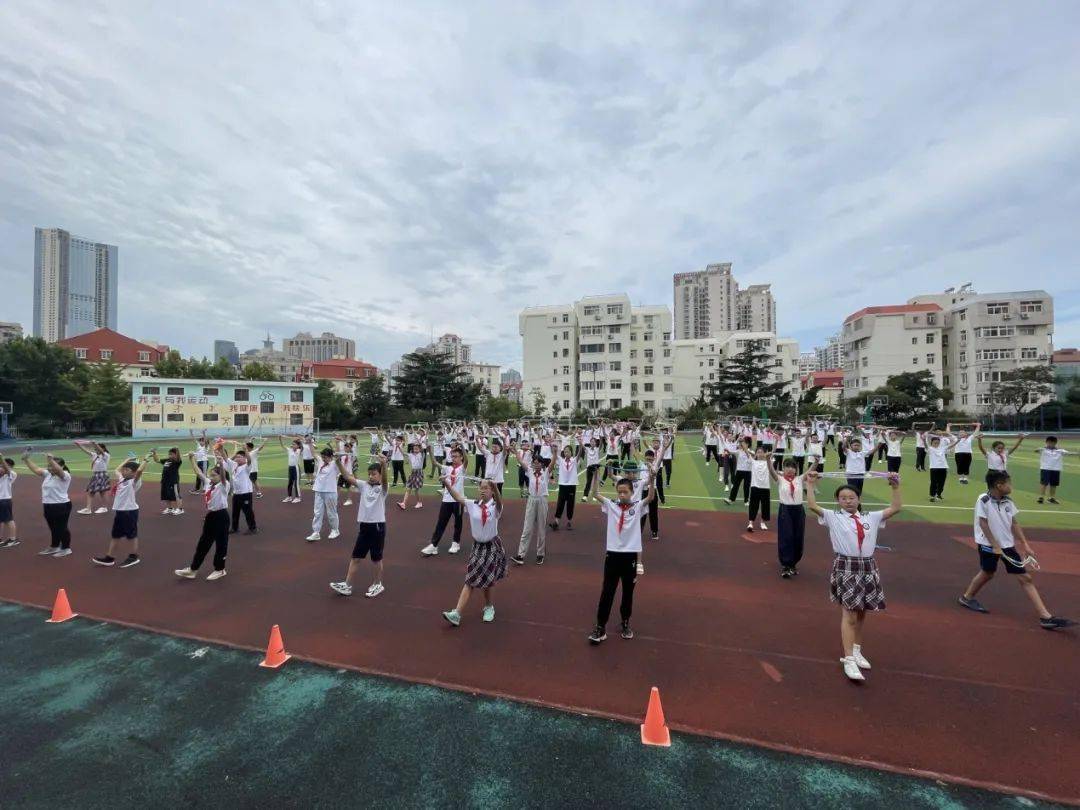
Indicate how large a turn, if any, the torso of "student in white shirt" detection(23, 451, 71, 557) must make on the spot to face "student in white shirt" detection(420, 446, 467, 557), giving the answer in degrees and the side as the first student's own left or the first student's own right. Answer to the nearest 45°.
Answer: approximately 90° to the first student's own left

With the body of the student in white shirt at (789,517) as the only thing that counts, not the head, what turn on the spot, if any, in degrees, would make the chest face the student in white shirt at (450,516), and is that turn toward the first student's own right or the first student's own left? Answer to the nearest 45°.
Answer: approximately 90° to the first student's own right

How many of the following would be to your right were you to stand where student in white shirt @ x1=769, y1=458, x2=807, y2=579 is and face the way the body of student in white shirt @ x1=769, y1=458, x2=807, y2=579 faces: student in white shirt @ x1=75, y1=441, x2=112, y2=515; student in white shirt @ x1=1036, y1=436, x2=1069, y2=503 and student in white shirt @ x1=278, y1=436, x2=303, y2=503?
2

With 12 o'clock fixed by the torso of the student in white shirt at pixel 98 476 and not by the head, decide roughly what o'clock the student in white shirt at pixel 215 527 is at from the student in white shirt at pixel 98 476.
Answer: the student in white shirt at pixel 215 527 is roughly at 10 o'clock from the student in white shirt at pixel 98 476.

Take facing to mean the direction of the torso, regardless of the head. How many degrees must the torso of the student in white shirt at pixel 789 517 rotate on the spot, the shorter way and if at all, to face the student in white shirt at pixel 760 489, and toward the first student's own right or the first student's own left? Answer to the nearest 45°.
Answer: approximately 180°

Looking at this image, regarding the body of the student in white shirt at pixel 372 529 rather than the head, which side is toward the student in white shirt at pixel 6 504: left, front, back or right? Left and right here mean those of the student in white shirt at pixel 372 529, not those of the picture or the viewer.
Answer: right

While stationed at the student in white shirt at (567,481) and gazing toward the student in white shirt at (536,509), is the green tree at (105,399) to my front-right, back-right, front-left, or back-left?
back-right

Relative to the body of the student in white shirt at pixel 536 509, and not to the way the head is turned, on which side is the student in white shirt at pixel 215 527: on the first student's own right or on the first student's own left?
on the first student's own right

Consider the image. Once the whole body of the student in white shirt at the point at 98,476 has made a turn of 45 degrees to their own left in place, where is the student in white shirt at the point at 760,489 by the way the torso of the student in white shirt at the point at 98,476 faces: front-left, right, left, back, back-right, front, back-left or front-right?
front-left

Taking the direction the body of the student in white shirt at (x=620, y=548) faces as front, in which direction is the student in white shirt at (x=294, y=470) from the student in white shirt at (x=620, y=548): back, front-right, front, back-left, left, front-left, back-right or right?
back-right

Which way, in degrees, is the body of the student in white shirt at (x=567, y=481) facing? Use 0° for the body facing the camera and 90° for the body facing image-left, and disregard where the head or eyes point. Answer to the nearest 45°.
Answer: approximately 0°

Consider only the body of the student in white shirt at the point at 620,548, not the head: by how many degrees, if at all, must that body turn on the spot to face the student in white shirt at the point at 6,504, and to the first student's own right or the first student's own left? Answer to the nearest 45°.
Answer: approximately 90° to the first student's own right

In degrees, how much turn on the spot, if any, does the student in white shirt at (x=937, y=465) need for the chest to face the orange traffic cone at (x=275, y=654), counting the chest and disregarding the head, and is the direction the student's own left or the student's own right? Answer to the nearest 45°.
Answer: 0° — they already face it

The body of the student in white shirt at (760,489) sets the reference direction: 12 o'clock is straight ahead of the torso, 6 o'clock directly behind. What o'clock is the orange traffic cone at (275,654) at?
The orange traffic cone is roughly at 1 o'clock from the student in white shirt.

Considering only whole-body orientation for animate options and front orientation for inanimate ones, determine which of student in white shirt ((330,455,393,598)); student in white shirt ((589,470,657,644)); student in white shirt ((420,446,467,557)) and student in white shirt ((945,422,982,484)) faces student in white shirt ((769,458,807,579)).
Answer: student in white shirt ((945,422,982,484))
